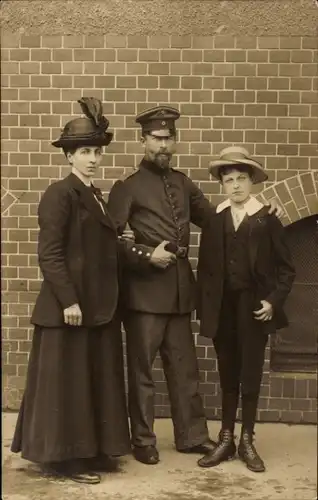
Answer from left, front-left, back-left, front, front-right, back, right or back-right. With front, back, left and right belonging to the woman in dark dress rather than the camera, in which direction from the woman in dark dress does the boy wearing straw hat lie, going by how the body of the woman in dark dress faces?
front-left

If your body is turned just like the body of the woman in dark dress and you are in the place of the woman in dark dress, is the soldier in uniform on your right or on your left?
on your left

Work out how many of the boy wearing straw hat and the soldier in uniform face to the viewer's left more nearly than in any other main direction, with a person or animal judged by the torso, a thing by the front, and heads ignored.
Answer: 0

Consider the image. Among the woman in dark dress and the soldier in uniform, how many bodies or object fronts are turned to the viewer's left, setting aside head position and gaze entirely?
0

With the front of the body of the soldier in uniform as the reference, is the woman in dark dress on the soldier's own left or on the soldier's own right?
on the soldier's own right

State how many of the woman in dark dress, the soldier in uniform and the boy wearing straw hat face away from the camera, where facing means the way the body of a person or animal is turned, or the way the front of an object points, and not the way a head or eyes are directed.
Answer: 0

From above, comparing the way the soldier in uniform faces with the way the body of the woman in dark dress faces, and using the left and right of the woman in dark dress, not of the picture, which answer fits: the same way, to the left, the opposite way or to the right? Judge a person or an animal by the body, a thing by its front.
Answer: the same way

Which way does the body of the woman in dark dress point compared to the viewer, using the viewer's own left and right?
facing the viewer and to the right of the viewer

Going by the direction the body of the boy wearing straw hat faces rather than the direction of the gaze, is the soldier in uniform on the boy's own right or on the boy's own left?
on the boy's own right

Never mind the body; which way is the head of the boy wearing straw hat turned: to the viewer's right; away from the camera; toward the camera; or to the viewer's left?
toward the camera

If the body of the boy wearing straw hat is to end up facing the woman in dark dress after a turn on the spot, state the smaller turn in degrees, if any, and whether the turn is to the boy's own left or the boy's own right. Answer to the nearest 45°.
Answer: approximately 90° to the boy's own right

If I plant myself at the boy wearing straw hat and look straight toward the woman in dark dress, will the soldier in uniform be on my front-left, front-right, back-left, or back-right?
front-right

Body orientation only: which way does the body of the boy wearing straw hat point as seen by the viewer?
toward the camera
